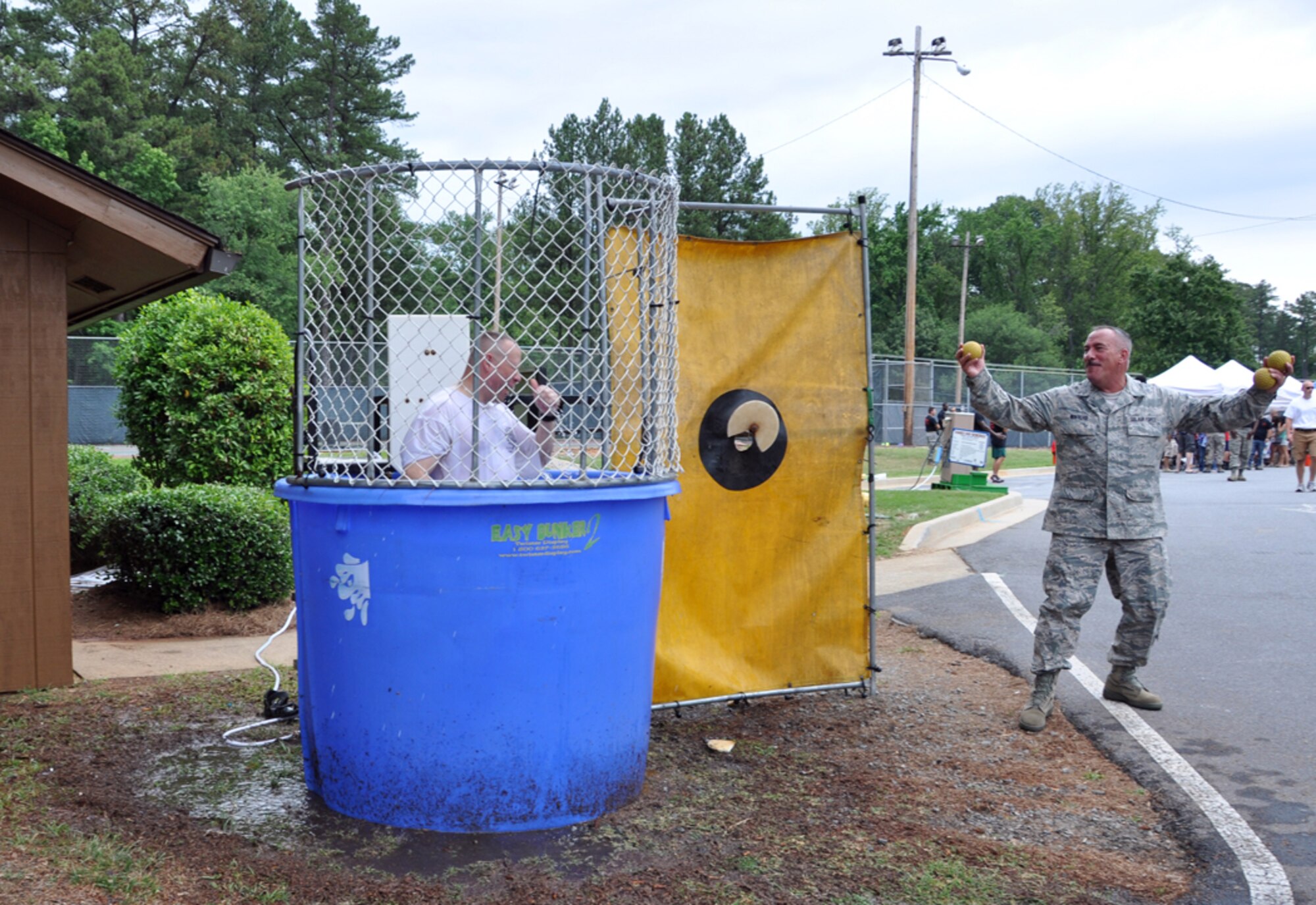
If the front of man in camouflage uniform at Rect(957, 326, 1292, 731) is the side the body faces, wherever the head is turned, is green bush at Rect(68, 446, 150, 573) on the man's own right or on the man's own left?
on the man's own right

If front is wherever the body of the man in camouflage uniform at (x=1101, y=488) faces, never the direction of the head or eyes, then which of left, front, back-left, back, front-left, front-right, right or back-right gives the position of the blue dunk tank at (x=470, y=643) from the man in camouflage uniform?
front-right

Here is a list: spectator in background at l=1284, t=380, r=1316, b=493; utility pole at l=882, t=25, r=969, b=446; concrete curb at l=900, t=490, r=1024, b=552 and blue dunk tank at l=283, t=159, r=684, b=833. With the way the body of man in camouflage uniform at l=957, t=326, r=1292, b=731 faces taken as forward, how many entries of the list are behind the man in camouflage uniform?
3

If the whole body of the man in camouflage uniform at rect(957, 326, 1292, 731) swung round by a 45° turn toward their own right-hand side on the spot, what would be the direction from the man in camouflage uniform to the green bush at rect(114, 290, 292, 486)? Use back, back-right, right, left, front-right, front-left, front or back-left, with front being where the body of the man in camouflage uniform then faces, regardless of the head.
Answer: front-right

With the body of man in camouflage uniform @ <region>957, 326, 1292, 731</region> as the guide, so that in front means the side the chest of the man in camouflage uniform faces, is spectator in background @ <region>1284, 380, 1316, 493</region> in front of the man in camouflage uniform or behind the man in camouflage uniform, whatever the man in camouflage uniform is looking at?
behind

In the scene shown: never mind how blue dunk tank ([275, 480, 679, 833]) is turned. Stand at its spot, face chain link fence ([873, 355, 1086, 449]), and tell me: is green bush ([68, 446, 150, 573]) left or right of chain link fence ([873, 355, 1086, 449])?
left

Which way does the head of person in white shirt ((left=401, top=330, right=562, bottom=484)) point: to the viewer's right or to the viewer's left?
to the viewer's right

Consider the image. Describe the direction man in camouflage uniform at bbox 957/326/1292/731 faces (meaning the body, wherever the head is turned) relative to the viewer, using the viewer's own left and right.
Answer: facing the viewer

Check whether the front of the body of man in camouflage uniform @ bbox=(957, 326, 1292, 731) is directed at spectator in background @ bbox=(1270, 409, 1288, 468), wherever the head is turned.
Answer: no

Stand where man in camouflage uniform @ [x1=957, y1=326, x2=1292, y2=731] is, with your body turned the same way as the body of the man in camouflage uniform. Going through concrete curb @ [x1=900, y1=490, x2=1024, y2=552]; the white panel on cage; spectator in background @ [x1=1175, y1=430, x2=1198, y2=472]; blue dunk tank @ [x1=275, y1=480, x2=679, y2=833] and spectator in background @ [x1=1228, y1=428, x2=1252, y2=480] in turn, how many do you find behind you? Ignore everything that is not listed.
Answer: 3

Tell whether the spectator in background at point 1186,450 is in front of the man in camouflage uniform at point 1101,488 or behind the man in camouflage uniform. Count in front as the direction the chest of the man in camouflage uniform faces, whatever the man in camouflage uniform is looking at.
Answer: behind

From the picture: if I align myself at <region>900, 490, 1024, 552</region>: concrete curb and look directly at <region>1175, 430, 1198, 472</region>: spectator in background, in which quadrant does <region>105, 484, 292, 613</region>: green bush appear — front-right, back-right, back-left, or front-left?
back-left

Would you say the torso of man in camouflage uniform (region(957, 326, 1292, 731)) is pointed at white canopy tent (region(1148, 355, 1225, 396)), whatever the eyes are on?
no

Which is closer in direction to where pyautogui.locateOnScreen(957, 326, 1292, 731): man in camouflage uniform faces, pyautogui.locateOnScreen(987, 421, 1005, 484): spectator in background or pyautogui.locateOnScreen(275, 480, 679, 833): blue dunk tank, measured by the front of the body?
the blue dunk tank

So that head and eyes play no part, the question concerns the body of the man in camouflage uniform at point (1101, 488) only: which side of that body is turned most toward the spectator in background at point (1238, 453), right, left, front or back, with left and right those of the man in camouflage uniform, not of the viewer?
back

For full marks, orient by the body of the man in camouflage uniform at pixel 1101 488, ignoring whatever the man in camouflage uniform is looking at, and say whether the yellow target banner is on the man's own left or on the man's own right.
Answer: on the man's own right

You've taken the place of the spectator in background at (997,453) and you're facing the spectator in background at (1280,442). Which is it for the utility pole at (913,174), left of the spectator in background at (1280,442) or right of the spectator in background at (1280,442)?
left
